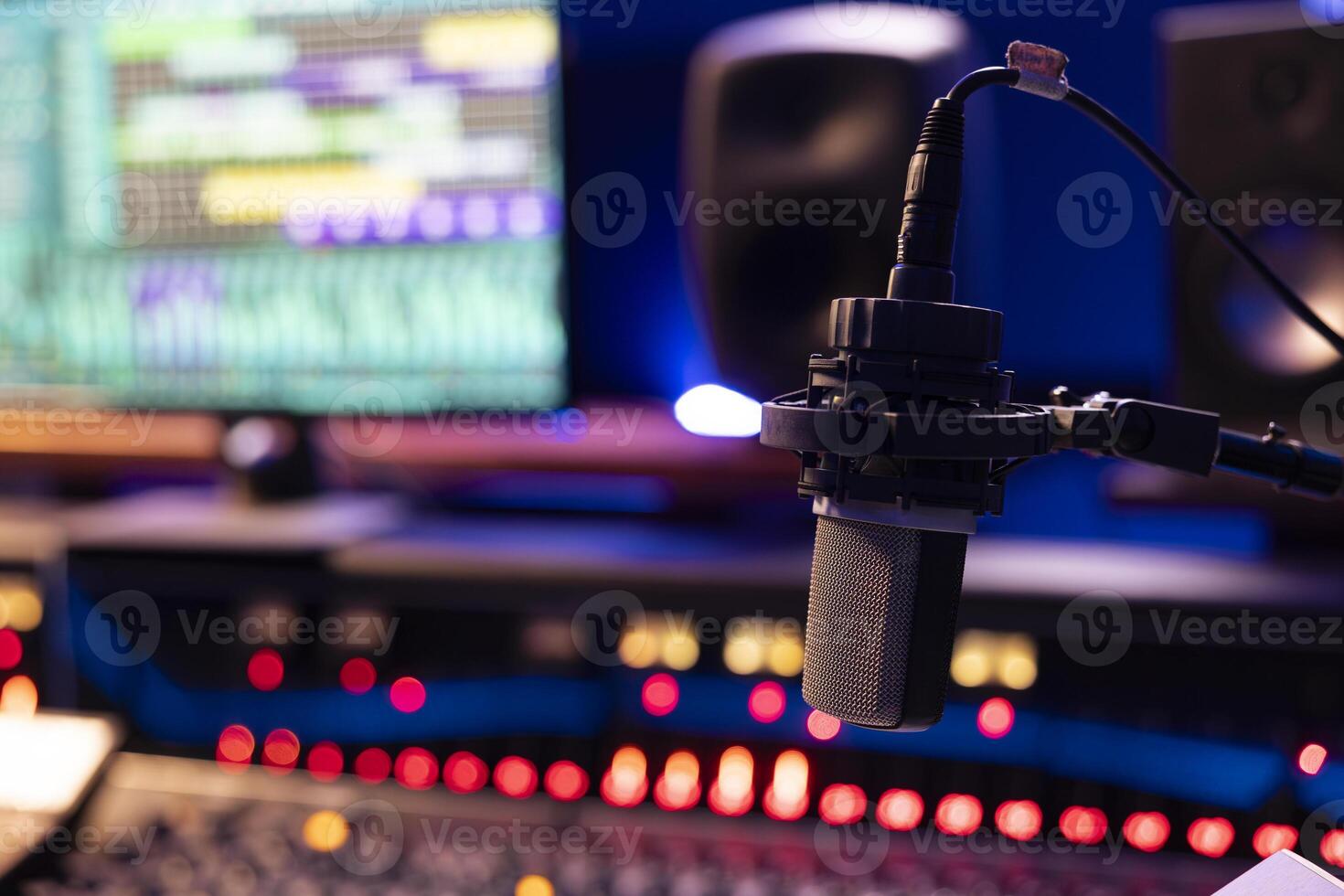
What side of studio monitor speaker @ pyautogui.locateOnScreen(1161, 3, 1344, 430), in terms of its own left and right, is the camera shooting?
front

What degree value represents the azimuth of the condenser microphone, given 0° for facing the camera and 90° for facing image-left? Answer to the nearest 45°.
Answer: approximately 45°

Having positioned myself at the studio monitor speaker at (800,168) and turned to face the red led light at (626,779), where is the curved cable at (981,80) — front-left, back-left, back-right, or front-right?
front-left

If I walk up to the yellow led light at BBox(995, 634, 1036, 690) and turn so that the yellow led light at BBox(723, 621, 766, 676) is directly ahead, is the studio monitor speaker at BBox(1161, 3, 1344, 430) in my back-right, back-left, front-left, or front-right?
back-right

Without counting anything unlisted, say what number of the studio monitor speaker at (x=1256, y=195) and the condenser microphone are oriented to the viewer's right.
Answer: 0

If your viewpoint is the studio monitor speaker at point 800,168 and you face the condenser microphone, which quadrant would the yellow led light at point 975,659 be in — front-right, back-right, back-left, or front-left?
front-left
